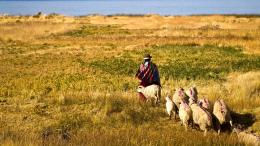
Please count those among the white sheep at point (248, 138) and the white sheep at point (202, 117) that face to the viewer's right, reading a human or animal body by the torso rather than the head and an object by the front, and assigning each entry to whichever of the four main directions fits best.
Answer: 0

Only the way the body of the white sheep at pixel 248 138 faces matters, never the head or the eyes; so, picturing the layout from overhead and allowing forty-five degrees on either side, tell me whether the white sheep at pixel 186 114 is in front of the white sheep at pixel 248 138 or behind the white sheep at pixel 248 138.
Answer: in front

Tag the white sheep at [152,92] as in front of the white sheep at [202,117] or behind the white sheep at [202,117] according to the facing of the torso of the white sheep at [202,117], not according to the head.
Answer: in front

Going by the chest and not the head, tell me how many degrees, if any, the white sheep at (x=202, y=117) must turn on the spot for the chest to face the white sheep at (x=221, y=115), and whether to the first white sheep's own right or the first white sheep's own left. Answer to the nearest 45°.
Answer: approximately 90° to the first white sheep's own right

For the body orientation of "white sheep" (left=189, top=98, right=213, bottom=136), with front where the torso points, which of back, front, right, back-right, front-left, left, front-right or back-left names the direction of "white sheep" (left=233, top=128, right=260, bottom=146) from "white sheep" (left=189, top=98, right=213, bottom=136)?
back

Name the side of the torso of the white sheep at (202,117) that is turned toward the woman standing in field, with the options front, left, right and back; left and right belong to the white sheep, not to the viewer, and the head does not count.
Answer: front

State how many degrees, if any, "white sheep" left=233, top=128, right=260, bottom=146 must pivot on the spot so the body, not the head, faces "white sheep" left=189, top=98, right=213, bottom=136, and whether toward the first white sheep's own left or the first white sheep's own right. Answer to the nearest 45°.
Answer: approximately 45° to the first white sheep's own right

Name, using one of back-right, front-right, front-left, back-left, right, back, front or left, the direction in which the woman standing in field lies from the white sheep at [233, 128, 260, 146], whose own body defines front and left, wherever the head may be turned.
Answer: front-right

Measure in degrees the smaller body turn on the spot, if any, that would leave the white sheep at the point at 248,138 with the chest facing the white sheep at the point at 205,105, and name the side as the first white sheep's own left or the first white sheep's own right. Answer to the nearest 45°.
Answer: approximately 45° to the first white sheep's own right

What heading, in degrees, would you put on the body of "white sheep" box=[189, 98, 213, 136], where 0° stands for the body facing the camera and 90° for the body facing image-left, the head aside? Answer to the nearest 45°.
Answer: approximately 135°

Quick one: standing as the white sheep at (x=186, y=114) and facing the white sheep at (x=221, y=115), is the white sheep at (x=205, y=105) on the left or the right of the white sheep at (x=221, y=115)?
left

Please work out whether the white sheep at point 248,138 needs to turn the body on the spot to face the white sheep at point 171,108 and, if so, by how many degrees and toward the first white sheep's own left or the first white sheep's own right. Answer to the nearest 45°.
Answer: approximately 45° to the first white sheep's own right

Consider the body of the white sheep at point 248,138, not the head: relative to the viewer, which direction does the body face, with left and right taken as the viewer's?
facing to the left of the viewer
